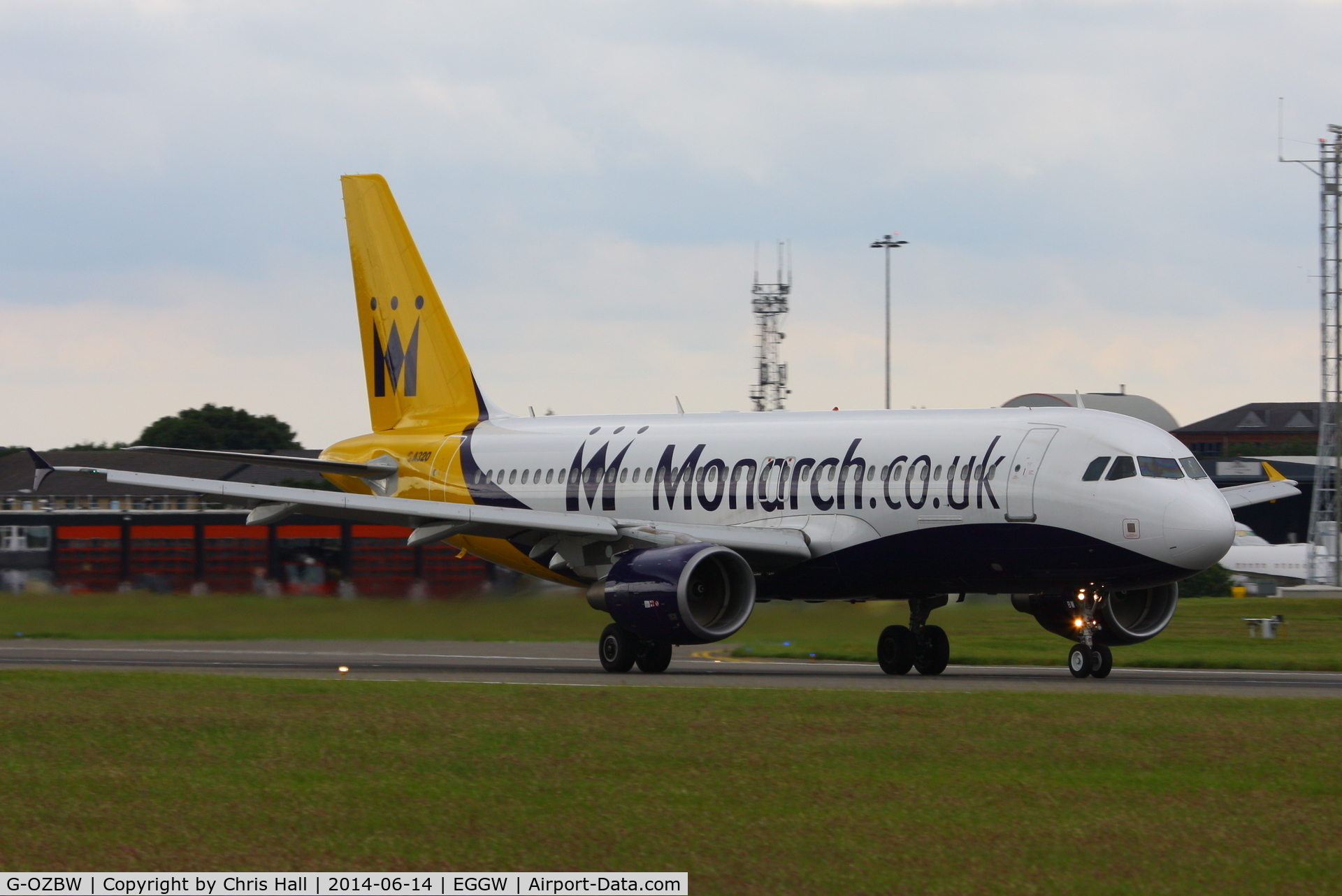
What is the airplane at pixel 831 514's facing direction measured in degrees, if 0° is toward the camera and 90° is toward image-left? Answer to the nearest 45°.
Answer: approximately 315°

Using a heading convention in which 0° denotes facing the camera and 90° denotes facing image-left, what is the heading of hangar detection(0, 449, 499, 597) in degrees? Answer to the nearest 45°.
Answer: approximately 0°

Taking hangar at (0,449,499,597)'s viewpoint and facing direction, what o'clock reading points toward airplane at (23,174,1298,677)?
The airplane is roughly at 11 o'clock from the hangar.

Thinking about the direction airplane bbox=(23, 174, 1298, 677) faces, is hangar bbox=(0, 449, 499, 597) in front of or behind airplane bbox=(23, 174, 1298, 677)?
behind
